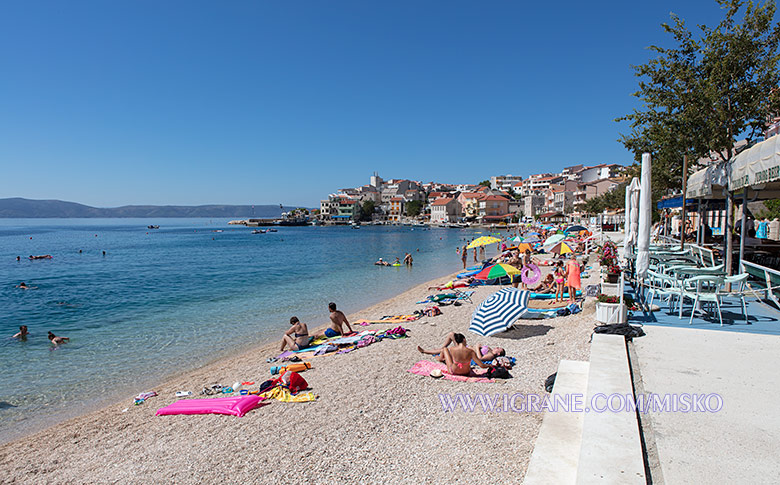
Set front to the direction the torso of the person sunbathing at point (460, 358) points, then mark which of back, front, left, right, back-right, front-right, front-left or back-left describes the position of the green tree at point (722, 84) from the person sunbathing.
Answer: front-right

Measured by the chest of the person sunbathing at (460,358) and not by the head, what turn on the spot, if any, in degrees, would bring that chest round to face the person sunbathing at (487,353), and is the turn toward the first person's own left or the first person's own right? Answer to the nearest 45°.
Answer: approximately 45° to the first person's own right

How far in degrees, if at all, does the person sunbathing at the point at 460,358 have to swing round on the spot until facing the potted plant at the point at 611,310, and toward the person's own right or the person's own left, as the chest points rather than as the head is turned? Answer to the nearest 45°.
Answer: approximately 90° to the person's own right

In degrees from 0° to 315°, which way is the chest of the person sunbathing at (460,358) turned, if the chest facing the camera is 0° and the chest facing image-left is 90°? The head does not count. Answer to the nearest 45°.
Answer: approximately 180°
